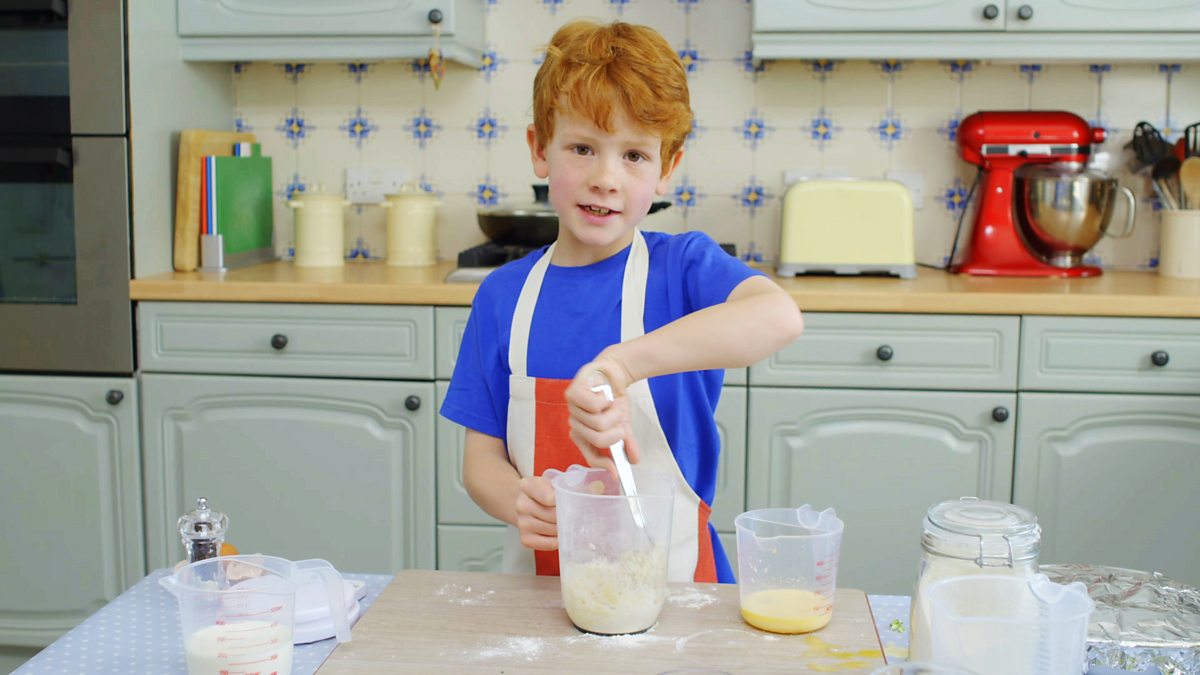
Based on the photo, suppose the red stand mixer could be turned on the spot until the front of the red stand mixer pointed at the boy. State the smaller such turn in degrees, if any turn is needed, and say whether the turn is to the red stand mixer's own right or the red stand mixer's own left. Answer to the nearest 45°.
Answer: approximately 90° to the red stand mixer's own right

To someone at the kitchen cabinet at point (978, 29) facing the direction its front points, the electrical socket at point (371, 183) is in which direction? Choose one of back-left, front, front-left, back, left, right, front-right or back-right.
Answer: right

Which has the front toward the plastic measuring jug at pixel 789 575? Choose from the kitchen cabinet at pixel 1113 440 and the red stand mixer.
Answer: the kitchen cabinet

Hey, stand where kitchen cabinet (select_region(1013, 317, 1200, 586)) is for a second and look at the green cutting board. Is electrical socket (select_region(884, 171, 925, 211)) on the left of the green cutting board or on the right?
right

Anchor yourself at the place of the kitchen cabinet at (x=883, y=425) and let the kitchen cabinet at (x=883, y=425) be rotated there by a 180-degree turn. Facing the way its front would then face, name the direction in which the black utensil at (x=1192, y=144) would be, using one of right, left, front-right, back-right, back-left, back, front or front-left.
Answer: front-right

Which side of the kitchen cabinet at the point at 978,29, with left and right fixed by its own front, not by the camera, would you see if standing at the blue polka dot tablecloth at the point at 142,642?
front

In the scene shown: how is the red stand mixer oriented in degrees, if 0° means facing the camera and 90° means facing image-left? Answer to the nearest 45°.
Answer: approximately 270°

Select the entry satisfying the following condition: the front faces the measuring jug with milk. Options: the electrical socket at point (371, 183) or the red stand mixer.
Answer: the electrical socket

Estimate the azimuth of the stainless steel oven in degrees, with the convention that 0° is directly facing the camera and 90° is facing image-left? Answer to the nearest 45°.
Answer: approximately 0°
